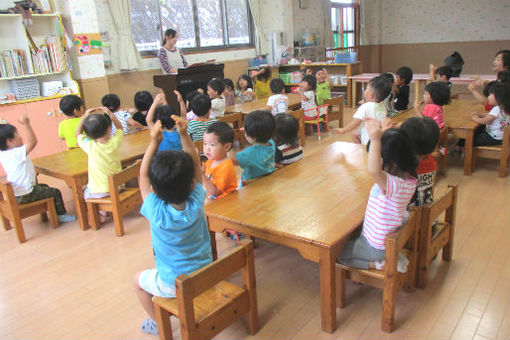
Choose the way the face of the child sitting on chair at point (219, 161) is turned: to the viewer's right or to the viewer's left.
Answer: to the viewer's left

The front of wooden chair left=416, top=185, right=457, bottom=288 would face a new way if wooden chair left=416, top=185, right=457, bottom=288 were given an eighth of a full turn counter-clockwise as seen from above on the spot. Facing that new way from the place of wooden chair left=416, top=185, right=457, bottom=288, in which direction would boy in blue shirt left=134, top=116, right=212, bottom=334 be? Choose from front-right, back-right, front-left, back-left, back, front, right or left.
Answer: front-left

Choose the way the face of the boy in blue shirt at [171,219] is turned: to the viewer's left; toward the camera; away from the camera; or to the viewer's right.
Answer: away from the camera

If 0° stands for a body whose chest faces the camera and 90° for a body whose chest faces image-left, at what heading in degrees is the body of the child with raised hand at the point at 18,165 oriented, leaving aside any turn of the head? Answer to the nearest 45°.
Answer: approximately 270°

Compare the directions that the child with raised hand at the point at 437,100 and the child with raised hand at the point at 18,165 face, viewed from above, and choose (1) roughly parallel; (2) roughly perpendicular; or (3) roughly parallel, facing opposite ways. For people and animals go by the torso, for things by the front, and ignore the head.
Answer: roughly perpendicular

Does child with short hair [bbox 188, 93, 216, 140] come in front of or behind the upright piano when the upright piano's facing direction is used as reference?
behind

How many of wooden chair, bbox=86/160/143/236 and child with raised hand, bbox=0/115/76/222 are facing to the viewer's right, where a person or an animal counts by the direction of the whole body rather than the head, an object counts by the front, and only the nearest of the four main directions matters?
1

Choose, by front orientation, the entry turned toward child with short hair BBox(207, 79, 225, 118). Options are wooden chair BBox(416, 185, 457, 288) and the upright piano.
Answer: the wooden chair

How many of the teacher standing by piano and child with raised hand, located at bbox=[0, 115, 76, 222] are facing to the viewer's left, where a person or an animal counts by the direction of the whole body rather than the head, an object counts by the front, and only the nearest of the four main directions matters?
0

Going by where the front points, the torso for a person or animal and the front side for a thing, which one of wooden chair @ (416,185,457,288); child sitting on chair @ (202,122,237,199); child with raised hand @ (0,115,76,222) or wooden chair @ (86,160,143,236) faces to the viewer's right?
the child with raised hand

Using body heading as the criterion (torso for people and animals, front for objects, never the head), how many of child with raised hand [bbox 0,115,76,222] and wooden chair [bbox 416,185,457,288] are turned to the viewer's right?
1

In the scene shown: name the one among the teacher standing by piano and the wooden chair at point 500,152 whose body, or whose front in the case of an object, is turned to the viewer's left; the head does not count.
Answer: the wooden chair

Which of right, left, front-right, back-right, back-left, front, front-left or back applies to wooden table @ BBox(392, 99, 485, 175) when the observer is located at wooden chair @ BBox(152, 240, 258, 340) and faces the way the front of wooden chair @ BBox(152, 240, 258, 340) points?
right

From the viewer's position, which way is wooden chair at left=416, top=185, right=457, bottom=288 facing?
facing away from the viewer and to the left of the viewer
